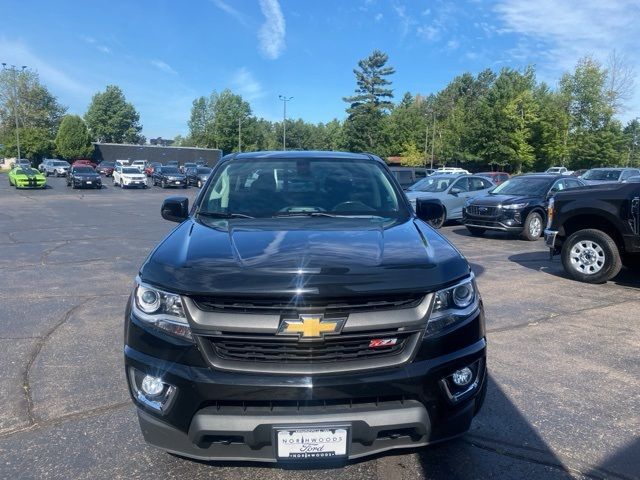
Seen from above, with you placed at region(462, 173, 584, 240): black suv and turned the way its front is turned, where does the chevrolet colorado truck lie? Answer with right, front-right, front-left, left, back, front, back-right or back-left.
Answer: front-left

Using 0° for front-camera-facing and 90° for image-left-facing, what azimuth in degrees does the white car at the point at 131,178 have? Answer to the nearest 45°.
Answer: approximately 315°

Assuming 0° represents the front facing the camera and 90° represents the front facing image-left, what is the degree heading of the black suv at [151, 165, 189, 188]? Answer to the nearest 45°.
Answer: approximately 315°

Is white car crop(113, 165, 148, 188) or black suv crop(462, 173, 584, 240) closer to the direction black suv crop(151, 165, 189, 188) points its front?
the black suv

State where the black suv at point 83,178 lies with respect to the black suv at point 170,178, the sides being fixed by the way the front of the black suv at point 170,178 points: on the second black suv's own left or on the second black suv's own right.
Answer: on the second black suv's own right

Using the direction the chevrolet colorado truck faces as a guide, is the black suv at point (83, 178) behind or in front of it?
behind

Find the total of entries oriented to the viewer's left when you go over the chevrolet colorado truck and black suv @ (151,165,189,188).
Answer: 0

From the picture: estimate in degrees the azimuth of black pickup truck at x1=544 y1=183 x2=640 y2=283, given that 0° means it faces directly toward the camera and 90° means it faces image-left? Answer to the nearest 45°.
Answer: approximately 90°

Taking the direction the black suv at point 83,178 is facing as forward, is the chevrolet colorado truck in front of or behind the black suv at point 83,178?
in front
